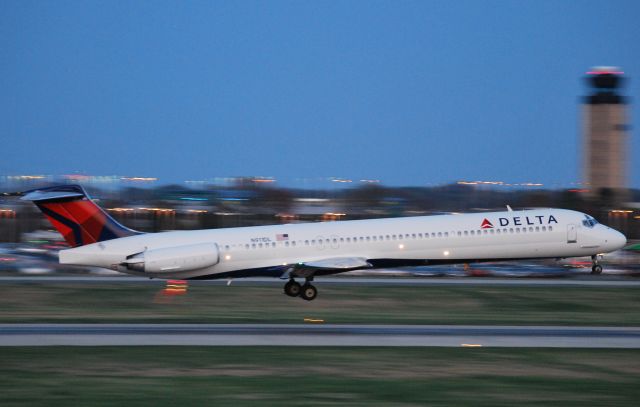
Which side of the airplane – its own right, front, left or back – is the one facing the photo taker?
right
